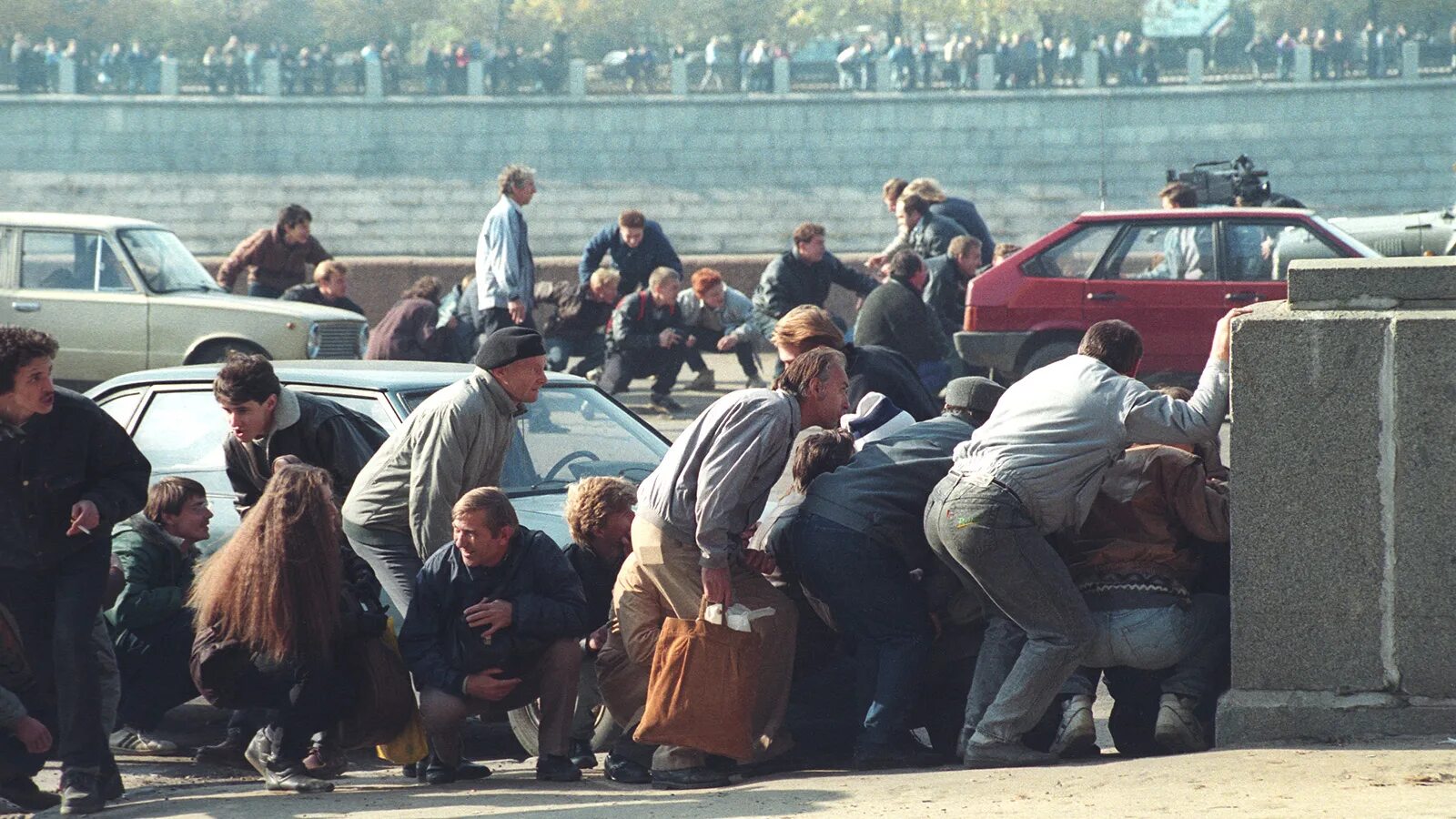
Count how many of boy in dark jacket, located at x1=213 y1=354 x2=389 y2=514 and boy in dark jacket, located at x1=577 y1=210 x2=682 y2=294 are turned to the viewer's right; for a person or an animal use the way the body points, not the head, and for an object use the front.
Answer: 0

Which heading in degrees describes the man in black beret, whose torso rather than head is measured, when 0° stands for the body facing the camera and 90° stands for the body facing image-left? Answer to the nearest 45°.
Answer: approximately 270°

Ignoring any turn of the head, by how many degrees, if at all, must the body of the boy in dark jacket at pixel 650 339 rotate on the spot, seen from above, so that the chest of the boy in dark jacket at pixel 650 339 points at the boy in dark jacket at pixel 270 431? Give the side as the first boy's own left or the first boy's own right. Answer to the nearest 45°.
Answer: approximately 45° to the first boy's own right

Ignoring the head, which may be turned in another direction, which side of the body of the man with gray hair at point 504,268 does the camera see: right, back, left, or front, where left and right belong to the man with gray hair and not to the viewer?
right

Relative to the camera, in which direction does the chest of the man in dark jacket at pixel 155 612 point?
to the viewer's right

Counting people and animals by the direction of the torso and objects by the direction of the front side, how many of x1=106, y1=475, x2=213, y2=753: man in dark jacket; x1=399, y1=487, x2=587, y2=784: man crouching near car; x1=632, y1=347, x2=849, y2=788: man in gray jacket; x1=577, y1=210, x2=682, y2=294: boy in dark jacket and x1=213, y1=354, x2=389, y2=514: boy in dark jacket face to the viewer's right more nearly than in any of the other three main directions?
2

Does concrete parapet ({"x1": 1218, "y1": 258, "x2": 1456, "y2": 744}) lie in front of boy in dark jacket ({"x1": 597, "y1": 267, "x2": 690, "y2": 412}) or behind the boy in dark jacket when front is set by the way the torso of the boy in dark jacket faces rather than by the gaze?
in front

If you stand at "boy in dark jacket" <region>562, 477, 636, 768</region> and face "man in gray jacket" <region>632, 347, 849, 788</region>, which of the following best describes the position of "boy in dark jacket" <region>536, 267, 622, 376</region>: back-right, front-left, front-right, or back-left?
back-left

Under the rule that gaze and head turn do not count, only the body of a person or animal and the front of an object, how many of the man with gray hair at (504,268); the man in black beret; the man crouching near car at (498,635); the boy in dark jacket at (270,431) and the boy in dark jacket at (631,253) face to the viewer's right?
2

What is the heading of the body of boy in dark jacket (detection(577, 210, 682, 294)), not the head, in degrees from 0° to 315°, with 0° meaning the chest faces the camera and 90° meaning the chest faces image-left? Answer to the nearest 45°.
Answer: approximately 0°

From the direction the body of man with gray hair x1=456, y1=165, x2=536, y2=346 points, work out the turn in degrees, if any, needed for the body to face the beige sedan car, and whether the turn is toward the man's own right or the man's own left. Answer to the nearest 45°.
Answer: approximately 135° to the man's own left
